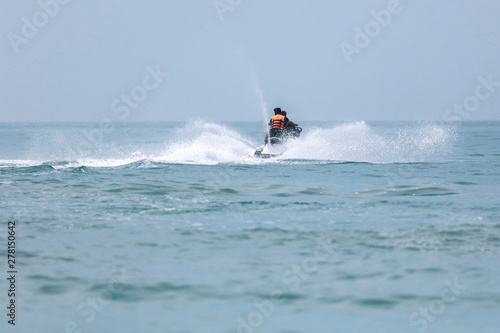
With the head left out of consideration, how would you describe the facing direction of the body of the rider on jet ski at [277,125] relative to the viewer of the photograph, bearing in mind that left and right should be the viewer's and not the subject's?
facing away from the viewer and to the right of the viewer
